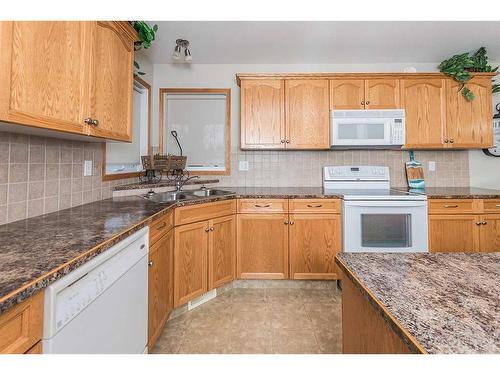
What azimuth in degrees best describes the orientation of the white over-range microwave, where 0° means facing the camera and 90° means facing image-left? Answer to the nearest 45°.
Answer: approximately 0°

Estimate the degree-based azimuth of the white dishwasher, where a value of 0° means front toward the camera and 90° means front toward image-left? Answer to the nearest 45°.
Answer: approximately 315°

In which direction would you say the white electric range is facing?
toward the camera

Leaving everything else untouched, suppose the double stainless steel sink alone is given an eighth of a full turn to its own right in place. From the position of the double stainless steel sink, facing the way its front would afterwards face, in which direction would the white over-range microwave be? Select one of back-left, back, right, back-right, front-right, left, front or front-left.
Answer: left

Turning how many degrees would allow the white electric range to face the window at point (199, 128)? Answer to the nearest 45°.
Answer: approximately 90° to its right

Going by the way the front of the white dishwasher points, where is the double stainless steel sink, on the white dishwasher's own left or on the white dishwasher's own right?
on the white dishwasher's own left

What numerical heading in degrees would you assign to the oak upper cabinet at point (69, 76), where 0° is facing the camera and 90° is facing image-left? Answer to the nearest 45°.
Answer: approximately 315°

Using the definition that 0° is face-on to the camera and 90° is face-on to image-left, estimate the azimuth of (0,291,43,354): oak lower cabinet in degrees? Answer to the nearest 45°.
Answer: approximately 315°

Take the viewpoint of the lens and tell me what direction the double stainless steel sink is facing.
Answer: facing the viewer and to the right of the viewer

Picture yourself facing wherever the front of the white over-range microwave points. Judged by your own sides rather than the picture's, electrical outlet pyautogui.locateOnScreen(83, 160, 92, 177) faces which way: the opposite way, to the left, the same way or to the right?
to the left
